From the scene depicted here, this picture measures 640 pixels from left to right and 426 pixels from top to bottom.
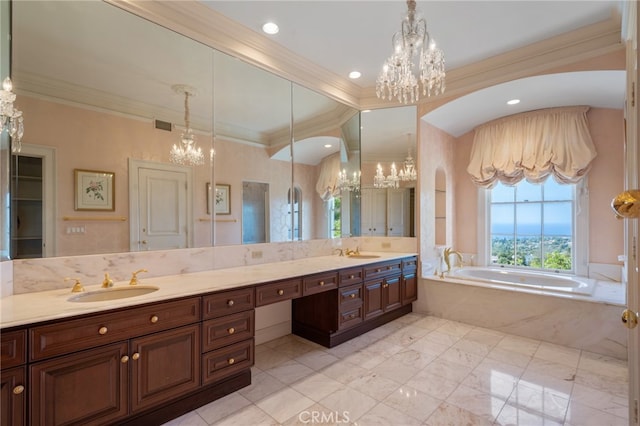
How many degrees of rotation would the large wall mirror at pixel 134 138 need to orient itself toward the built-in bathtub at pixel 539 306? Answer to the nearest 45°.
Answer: approximately 45° to its left

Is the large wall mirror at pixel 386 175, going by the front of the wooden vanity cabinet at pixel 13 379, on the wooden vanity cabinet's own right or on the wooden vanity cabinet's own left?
on the wooden vanity cabinet's own left

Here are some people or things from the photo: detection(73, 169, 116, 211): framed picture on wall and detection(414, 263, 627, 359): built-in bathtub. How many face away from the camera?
0

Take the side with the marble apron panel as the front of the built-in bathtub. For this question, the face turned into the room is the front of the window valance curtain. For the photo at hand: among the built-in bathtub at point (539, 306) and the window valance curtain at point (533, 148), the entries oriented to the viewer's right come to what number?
0

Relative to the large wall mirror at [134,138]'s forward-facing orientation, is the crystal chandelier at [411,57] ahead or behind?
ahead

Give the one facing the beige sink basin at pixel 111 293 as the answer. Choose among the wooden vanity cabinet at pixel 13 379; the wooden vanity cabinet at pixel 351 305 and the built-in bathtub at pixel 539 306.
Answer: the built-in bathtub
